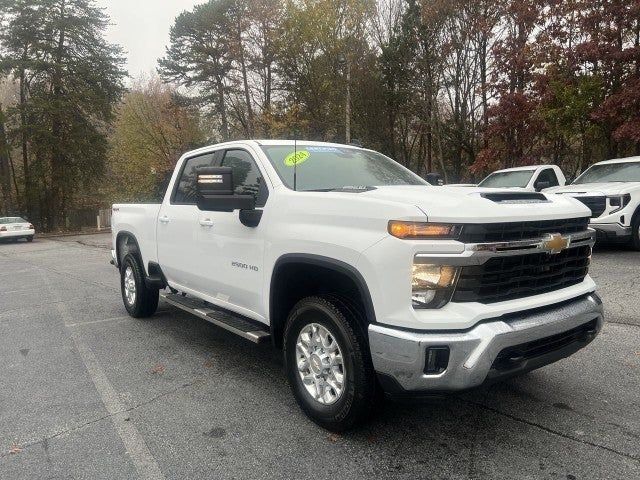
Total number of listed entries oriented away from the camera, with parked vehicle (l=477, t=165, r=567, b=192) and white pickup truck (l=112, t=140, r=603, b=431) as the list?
0

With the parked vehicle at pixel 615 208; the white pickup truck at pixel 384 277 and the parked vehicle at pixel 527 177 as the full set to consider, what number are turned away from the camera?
0

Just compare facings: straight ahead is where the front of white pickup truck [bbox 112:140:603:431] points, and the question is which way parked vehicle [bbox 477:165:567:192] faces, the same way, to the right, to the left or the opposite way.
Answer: to the right

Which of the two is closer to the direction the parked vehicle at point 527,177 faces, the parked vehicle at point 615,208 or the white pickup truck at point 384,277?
the white pickup truck

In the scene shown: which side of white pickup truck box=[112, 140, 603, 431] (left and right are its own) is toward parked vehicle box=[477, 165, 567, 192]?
left

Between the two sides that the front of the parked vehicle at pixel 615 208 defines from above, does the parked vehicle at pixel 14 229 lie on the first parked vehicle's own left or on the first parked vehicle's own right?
on the first parked vehicle's own right

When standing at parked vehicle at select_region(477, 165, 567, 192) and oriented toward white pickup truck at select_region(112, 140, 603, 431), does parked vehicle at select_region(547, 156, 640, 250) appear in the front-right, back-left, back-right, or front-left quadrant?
front-left

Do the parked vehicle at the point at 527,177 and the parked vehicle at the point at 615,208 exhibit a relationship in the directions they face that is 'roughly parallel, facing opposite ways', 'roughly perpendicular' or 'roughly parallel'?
roughly parallel

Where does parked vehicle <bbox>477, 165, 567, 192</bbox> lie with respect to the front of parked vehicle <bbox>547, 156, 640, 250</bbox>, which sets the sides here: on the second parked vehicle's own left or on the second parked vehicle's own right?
on the second parked vehicle's own right

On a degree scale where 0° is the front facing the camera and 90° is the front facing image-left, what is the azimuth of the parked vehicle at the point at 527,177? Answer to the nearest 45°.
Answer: approximately 45°

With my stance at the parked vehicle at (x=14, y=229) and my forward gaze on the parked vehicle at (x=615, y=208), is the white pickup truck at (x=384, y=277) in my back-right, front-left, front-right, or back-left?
front-right

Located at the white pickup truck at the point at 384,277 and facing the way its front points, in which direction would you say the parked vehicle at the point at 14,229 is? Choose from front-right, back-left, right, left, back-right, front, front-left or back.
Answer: back

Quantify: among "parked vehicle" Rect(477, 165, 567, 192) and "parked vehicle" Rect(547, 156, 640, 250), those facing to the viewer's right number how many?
0

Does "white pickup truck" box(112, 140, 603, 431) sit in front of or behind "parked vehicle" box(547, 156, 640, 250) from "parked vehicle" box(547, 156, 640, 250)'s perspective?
in front

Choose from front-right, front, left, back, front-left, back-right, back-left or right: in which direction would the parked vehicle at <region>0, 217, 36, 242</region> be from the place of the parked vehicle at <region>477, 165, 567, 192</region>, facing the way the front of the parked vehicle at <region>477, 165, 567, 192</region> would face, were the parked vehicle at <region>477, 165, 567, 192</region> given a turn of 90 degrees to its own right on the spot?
front-left
